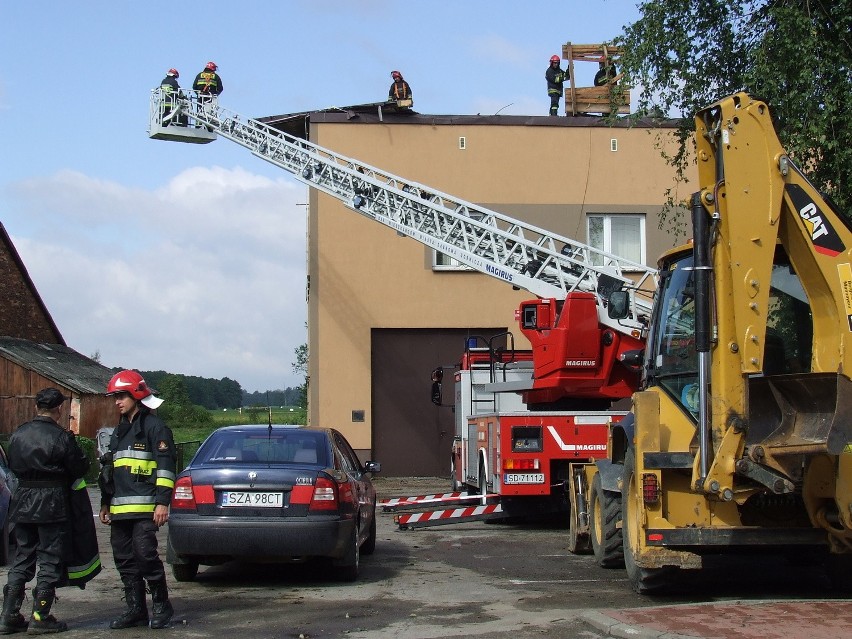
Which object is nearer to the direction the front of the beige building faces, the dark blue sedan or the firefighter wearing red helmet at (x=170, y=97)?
the dark blue sedan

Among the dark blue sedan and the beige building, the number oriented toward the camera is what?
1

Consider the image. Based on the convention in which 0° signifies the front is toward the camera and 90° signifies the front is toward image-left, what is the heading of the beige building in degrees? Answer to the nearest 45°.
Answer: approximately 0°

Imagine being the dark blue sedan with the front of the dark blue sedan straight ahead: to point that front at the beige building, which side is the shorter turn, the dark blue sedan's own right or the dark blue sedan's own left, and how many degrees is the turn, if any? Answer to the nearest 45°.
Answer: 0° — it already faces it

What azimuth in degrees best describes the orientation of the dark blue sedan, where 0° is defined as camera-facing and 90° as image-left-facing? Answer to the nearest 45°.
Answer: approximately 180°

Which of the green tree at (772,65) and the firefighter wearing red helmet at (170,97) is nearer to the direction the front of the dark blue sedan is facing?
the firefighter wearing red helmet

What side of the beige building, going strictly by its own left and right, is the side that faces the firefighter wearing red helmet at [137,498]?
front

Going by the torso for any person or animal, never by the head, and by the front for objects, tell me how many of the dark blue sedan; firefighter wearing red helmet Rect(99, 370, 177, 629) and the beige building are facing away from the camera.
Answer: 1

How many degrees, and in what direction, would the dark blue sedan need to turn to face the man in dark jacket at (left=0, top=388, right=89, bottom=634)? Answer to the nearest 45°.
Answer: approximately 135° to its left

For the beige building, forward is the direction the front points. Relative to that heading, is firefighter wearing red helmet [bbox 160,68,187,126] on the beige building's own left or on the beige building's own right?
on the beige building's own right

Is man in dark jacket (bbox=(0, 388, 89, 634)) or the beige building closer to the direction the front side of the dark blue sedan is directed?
the beige building

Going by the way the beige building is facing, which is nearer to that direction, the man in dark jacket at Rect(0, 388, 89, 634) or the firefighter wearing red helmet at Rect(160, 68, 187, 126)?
the man in dark jacket
